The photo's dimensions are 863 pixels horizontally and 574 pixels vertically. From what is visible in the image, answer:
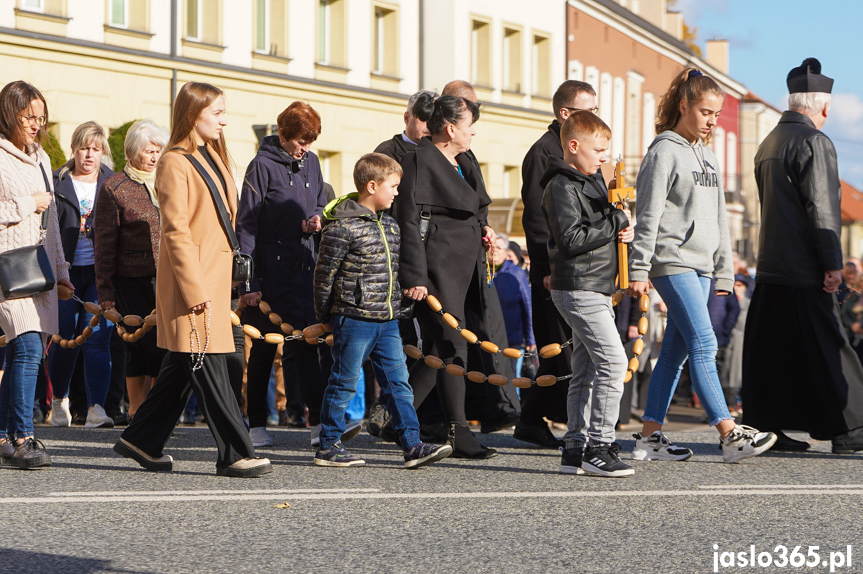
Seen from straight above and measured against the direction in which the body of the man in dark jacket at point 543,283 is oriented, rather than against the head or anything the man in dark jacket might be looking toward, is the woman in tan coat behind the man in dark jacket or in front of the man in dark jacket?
behind

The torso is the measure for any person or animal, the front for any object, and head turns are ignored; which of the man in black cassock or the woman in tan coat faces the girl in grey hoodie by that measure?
the woman in tan coat

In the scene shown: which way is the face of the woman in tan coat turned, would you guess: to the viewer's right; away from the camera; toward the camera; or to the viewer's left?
to the viewer's right

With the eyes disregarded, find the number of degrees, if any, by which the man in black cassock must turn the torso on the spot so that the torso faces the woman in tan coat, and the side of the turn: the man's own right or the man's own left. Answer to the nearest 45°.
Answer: approximately 180°

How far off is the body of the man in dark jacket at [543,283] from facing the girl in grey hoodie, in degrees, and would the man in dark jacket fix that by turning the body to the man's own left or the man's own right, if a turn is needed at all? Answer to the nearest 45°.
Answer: approximately 45° to the man's own right

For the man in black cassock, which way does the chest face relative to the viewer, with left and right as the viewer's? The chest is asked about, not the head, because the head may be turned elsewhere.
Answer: facing away from the viewer and to the right of the viewer

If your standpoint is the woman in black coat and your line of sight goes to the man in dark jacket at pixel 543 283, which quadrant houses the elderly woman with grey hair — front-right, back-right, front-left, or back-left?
back-left

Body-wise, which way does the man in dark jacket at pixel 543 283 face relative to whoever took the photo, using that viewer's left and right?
facing to the right of the viewer

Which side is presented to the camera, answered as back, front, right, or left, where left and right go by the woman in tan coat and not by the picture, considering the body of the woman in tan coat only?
right
